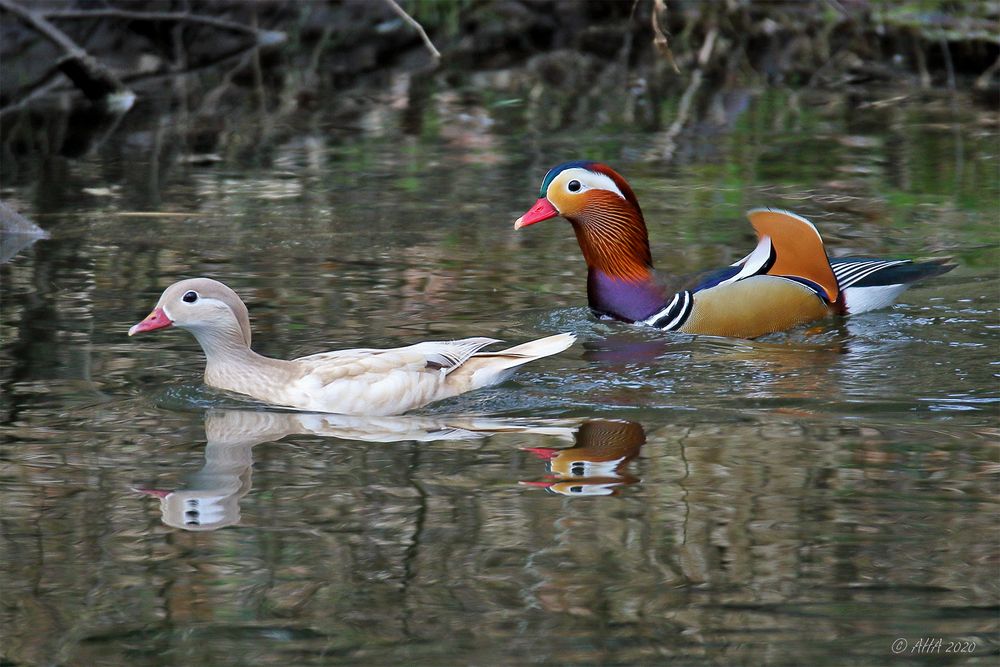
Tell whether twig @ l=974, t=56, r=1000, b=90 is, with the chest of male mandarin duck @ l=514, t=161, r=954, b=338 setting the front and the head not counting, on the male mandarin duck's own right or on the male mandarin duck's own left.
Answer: on the male mandarin duck's own right

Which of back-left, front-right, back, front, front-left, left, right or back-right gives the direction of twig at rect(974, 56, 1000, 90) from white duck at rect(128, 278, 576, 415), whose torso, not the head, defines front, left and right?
back-right

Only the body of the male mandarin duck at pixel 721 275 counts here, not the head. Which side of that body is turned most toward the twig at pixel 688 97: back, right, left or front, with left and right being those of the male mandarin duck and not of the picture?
right

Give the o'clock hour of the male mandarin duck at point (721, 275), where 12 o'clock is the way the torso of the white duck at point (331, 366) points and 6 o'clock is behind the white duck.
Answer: The male mandarin duck is roughly at 5 o'clock from the white duck.

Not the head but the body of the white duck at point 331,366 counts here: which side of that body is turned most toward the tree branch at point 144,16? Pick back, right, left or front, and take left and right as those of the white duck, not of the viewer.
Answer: right

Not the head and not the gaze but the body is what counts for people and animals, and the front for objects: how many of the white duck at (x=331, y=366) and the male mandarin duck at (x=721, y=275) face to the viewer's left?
2

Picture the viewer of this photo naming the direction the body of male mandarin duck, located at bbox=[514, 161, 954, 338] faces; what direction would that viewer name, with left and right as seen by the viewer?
facing to the left of the viewer

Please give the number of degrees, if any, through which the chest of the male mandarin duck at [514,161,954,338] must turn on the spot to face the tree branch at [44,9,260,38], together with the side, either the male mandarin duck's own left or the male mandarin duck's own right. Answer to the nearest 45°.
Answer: approximately 45° to the male mandarin duck's own right

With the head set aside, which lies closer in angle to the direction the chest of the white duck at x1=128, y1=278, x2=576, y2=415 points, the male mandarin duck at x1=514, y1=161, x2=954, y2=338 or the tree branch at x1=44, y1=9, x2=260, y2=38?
the tree branch

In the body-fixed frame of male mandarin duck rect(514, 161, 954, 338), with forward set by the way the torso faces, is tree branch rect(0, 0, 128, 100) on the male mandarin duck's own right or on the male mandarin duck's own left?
on the male mandarin duck's own right

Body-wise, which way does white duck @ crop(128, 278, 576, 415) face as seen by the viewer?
to the viewer's left

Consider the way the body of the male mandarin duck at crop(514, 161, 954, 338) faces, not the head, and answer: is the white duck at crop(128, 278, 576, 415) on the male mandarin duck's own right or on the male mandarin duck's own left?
on the male mandarin duck's own left
